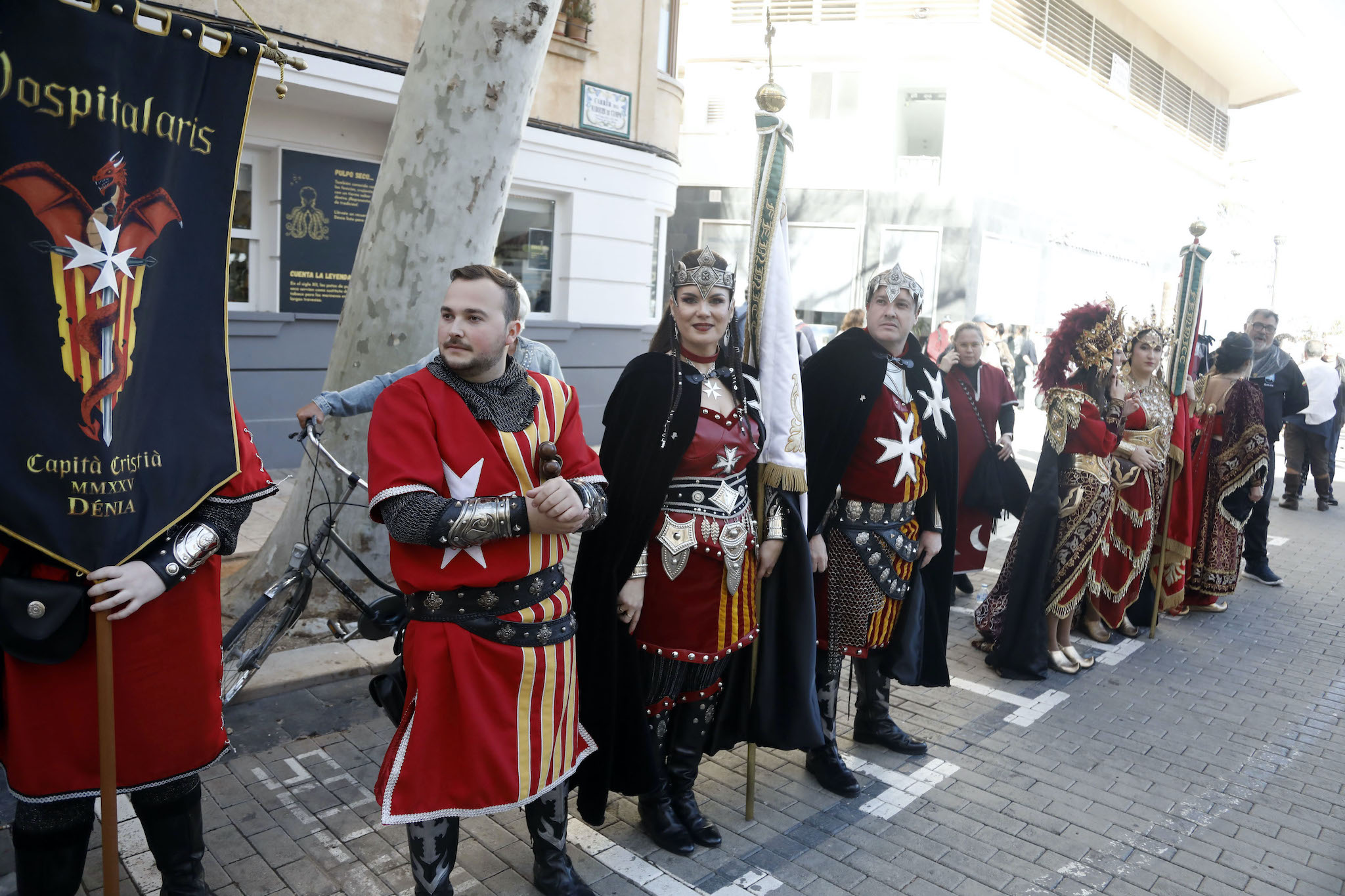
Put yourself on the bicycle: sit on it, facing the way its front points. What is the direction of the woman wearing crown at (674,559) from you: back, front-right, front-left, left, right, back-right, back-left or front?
left

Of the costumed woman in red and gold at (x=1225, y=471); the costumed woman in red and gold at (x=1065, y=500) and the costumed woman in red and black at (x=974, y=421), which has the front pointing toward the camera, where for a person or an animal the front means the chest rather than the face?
the costumed woman in red and black at (x=974, y=421)

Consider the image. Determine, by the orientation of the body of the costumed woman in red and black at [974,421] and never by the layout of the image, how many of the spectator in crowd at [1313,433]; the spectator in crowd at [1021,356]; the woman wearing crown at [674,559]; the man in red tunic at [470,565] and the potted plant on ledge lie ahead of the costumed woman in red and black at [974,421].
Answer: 2

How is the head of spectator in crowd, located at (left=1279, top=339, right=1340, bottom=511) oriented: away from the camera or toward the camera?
away from the camera

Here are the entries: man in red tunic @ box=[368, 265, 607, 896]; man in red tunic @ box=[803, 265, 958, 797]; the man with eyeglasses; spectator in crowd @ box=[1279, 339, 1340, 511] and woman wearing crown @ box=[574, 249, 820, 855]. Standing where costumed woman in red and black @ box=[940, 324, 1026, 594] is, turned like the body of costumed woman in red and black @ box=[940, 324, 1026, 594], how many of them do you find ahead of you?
3

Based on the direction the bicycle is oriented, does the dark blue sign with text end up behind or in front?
behind

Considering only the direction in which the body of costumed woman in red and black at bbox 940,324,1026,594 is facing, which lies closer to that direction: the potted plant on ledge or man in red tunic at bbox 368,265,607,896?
the man in red tunic

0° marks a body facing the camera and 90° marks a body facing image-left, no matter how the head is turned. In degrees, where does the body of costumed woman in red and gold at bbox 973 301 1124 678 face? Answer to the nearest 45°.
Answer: approximately 270°

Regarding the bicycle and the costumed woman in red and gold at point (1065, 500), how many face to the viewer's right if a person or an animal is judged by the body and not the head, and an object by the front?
1

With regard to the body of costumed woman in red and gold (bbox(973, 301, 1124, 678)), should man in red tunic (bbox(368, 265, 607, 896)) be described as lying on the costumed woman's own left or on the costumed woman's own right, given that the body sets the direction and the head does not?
on the costumed woman's own right

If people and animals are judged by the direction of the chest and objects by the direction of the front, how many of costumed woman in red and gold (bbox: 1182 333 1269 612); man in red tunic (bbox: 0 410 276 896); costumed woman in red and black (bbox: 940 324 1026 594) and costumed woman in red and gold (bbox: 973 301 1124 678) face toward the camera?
2
